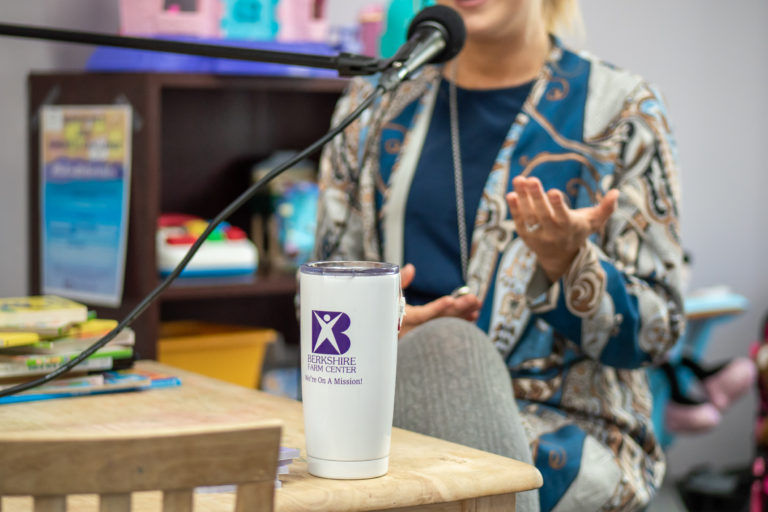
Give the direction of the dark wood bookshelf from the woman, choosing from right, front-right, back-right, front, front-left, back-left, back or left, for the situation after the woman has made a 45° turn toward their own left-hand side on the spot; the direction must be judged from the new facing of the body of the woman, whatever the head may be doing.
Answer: back-right

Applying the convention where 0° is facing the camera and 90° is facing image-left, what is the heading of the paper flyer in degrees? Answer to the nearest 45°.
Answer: approximately 0°

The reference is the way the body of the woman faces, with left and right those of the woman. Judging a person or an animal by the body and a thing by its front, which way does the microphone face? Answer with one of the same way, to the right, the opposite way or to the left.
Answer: the opposite way

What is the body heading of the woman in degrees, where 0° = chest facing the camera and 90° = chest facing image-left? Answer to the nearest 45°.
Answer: approximately 45°

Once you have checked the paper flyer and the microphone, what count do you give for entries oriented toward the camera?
1

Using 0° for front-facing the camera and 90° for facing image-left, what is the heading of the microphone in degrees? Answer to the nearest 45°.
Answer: approximately 225°

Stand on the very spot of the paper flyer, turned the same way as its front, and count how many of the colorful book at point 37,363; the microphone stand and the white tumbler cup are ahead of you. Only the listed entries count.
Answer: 3
